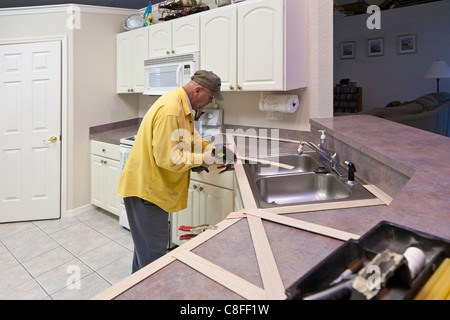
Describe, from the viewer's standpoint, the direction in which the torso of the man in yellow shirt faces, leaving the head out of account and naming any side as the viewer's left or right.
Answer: facing to the right of the viewer

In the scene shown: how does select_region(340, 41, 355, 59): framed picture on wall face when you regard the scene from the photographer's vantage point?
facing the viewer

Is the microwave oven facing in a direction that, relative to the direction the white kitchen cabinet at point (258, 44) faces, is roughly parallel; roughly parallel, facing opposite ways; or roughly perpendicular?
roughly parallel

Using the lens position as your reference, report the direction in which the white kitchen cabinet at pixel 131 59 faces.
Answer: facing the viewer and to the left of the viewer

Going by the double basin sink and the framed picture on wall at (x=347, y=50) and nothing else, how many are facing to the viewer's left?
1

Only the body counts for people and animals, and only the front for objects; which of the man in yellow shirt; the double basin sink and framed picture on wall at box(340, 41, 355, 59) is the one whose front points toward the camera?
the framed picture on wall

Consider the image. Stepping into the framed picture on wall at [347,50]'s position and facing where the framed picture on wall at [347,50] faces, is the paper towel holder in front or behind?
in front

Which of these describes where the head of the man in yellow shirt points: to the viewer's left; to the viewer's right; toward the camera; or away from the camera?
to the viewer's right

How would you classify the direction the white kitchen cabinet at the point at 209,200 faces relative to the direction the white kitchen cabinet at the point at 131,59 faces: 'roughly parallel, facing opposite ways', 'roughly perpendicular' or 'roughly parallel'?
roughly parallel

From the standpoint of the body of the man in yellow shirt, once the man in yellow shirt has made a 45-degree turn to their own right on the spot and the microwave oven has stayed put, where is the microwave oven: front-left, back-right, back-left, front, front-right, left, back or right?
back-left

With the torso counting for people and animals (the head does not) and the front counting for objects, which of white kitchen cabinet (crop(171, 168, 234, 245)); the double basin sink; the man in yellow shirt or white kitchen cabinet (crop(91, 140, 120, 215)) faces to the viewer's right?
the man in yellow shirt

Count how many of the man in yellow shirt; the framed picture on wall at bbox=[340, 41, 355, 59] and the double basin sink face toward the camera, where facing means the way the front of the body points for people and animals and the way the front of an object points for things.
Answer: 1

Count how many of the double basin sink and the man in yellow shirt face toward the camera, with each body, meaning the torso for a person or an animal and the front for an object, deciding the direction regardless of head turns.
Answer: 0
